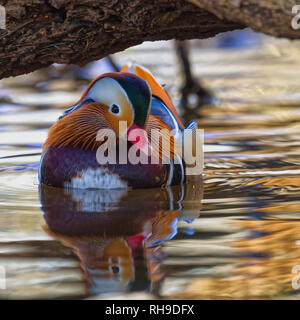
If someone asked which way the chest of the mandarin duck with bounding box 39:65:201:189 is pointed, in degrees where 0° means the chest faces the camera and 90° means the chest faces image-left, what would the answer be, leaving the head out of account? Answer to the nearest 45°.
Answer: approximately 0°
